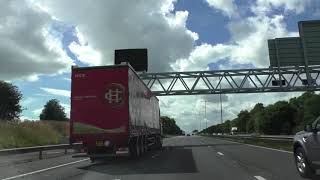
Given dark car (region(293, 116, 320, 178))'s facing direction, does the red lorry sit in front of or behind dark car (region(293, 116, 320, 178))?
in front

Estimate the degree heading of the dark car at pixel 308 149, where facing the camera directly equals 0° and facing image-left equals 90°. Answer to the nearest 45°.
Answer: approximately 135°
